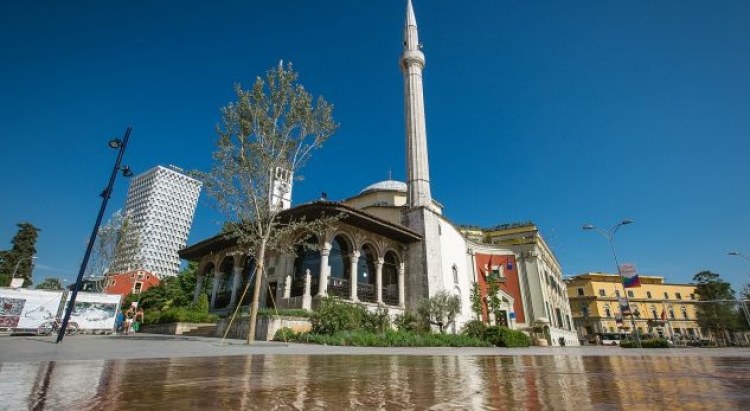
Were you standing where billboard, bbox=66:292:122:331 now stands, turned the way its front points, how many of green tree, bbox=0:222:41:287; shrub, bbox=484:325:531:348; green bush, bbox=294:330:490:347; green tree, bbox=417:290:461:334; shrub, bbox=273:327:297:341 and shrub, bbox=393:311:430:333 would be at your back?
1

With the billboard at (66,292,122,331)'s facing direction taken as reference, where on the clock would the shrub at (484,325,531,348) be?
The shrub is roughly at 10 o'clock from the billboard.

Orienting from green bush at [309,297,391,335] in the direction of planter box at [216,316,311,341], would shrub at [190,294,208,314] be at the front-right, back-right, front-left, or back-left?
front-right

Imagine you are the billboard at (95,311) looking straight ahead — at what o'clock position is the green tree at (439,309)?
The green tree is roughly at 10 o'clock from the billboard.

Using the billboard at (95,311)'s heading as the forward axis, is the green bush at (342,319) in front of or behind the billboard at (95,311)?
in front

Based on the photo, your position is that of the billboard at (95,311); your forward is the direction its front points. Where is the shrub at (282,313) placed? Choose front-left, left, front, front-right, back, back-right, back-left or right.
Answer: front-left

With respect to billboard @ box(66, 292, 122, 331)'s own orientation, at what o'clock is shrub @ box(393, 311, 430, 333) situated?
The shrub is roughly at 10 o'clock from the billboard.

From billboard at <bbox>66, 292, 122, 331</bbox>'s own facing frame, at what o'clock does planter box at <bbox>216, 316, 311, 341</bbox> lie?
The planter box is roughly at 11 o'clock from the billboard.

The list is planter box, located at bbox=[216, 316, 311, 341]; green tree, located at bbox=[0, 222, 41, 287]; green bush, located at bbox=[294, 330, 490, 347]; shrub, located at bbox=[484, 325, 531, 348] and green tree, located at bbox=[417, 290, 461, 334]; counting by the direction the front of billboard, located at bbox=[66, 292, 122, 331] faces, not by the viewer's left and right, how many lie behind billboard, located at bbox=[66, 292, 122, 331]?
1

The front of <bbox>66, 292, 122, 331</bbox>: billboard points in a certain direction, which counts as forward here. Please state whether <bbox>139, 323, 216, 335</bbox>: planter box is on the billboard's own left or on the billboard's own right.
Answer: on the billboard's own left

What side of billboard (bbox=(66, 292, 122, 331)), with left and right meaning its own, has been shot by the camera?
front

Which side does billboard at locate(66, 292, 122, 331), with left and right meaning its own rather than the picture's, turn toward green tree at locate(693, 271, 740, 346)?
left

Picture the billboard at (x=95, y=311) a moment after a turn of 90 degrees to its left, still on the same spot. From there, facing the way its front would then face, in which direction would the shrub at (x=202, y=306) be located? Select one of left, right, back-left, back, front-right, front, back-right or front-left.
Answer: front

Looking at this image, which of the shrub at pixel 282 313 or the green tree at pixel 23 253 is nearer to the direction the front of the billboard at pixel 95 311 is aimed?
the shrub
